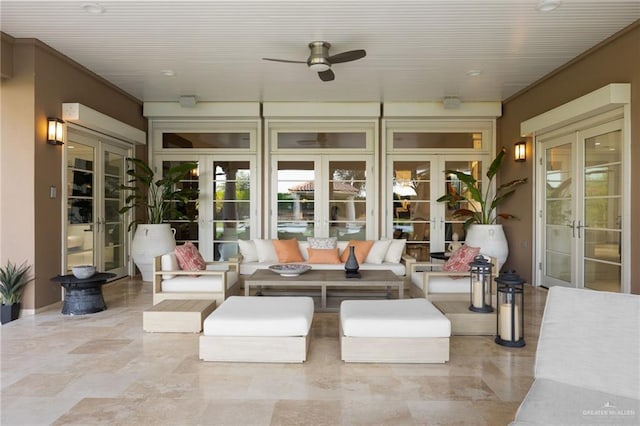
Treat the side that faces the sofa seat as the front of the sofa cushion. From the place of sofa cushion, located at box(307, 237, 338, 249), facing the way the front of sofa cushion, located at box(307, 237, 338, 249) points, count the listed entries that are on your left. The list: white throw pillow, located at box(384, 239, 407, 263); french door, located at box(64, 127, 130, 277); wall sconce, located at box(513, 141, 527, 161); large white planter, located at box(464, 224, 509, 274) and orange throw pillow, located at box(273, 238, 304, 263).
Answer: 3

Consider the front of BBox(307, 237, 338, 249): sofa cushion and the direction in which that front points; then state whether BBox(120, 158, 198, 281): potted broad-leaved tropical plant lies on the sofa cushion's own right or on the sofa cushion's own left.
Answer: on the sofa cushion's own right

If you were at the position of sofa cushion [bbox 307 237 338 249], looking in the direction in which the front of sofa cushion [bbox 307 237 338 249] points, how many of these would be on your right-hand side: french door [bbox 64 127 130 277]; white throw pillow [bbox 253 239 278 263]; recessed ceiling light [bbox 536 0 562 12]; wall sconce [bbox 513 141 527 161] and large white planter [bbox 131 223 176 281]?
3

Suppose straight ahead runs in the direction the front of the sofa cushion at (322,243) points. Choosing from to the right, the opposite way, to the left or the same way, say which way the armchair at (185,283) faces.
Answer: to the left

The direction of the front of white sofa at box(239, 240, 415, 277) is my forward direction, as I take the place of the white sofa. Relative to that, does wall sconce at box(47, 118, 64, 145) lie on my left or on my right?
on my right

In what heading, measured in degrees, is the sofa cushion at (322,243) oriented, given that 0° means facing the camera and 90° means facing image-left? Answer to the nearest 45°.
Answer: approximately 0°

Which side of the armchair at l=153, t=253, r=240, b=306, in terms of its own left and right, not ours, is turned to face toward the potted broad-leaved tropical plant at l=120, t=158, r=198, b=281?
left

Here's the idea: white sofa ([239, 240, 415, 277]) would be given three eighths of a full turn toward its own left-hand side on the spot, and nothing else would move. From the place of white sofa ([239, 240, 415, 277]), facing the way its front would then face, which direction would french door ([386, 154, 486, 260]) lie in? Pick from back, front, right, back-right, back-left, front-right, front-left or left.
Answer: front

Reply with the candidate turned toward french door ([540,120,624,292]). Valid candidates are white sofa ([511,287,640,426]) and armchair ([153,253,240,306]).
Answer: the armchair

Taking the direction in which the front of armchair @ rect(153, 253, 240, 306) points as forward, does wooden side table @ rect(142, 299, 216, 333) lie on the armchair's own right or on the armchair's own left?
on the armchair's own right

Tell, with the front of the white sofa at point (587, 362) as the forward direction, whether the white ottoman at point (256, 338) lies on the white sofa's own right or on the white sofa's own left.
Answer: on the white sofa's own right

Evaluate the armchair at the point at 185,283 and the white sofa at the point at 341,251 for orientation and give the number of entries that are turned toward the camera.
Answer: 1

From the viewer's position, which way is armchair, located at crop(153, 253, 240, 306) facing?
facing to the right of the viewer

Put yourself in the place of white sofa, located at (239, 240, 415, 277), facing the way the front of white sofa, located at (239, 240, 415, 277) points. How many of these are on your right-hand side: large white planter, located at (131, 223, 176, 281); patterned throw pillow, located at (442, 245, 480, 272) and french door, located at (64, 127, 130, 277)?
2

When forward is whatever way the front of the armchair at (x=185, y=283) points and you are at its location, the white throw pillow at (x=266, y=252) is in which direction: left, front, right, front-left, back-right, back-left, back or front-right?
front-left

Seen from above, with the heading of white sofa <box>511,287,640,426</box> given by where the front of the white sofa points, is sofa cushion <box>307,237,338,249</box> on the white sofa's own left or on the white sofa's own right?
on the white sofa's own right

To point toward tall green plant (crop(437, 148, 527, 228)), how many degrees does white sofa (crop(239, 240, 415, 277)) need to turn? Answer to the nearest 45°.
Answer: approximately 135° to its left
